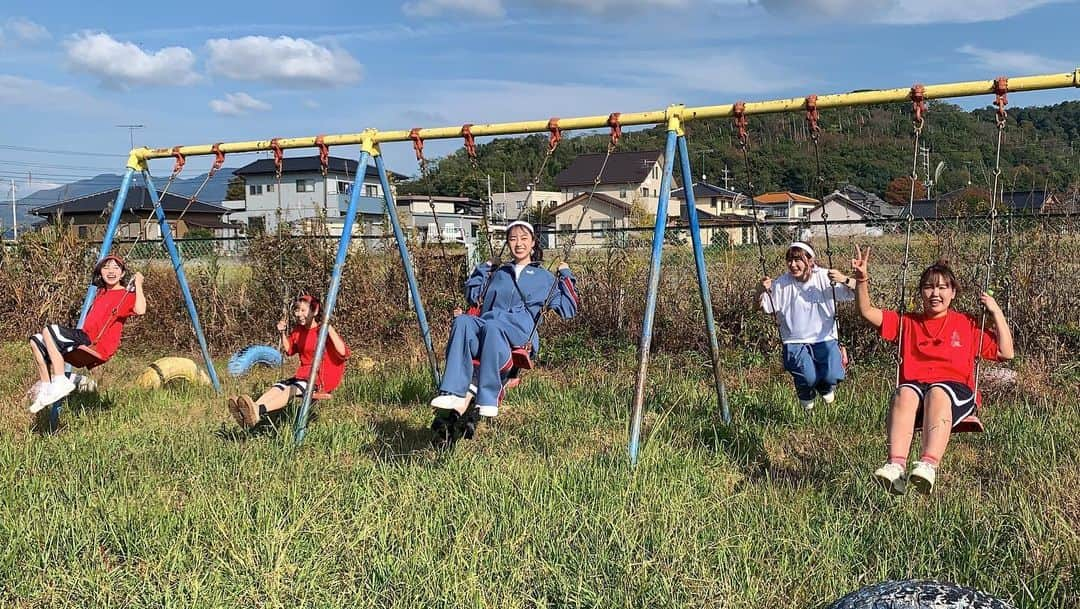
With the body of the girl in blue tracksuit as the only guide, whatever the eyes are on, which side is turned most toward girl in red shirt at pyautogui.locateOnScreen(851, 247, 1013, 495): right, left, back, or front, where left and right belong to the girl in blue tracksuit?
left

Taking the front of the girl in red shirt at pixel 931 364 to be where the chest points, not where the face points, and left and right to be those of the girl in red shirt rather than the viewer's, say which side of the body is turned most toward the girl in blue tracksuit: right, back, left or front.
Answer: right

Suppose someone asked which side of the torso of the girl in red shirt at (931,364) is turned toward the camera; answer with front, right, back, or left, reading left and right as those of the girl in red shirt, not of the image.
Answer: front

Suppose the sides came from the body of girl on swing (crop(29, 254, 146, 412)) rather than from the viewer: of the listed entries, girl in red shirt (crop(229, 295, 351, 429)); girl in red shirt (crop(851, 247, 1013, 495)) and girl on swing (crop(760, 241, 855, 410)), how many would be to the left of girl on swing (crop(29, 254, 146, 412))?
3

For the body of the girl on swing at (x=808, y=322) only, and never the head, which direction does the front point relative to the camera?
toward the camera

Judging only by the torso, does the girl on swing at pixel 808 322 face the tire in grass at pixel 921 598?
yes

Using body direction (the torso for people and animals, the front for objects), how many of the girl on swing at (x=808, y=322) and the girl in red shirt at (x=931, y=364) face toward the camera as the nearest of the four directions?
2

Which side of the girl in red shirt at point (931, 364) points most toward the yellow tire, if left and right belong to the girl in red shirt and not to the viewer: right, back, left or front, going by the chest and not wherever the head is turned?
right

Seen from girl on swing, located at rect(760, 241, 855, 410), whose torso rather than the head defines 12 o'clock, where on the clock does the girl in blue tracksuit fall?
The girl in blue tracksuit is roughly at 2 o'clock from the girl on swing.

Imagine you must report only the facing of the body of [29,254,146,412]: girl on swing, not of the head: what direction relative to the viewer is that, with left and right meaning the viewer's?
facing the viewer and to the left of the viewer

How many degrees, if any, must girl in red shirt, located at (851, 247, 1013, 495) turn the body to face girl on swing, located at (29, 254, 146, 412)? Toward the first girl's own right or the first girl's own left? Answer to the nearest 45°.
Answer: approximately 90° to the first girl's own right
